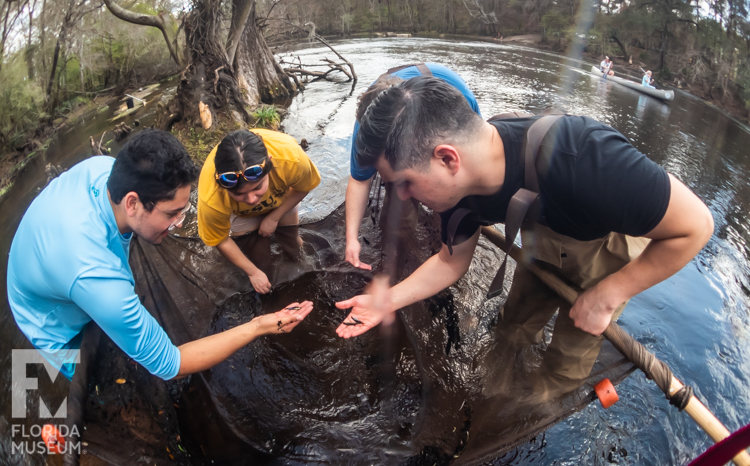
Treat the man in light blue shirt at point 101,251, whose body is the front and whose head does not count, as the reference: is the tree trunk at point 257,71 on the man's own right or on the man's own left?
on the man's own left

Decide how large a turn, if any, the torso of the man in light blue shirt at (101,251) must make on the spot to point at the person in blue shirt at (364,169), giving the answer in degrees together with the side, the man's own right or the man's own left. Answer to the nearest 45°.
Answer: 0° — they already face them

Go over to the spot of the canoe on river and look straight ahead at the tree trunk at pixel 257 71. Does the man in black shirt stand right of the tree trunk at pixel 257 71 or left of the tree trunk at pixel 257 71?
left

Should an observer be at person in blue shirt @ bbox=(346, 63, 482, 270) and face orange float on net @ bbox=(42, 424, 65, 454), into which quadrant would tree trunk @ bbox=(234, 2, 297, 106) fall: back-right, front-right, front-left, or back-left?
back-right

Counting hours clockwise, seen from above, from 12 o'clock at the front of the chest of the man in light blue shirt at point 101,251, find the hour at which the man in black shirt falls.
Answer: The man in black shirt is roughly at 1 o'clock from the man in light blue shirt.

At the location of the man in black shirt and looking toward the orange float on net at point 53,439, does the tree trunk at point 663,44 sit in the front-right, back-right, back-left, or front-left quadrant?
back-right

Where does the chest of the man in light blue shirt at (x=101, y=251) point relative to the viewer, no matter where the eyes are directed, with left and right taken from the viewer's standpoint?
facing to the right of the viewer
